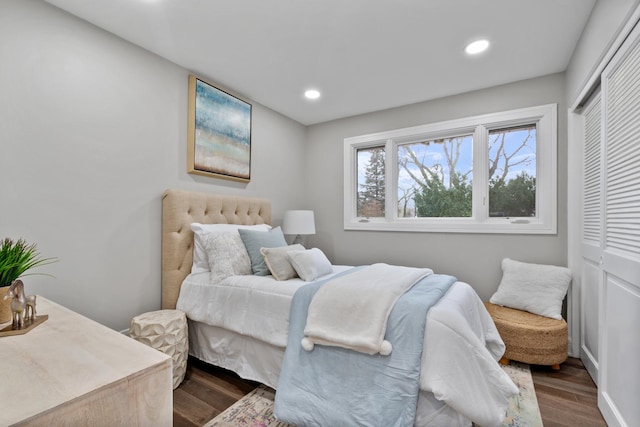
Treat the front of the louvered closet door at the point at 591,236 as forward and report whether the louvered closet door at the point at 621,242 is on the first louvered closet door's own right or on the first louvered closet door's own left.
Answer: on the first louvered closet door's own left

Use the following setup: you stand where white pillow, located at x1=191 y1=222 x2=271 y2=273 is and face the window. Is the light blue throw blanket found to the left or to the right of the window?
right

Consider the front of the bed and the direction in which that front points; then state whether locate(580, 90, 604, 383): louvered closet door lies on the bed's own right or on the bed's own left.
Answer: on the bed's own left

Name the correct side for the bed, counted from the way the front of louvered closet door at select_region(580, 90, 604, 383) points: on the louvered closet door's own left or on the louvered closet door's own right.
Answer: on the louvered closet door's own left

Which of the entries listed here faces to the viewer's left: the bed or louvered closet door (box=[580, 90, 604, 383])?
the louvered closet door

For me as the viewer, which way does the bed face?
facing the viewer and to the right of the viewer

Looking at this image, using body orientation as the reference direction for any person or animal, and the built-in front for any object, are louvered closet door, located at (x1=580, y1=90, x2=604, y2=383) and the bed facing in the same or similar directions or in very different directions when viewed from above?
very different directions

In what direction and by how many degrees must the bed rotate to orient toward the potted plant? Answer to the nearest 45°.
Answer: approximately 90° to its right

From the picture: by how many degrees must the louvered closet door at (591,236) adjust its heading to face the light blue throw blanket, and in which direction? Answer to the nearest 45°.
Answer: approximately 45° to its left

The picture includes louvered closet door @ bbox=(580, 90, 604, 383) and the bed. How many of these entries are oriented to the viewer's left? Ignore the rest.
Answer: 1

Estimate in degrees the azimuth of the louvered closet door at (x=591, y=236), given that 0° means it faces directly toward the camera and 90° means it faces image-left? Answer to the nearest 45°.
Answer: approximately 90°
